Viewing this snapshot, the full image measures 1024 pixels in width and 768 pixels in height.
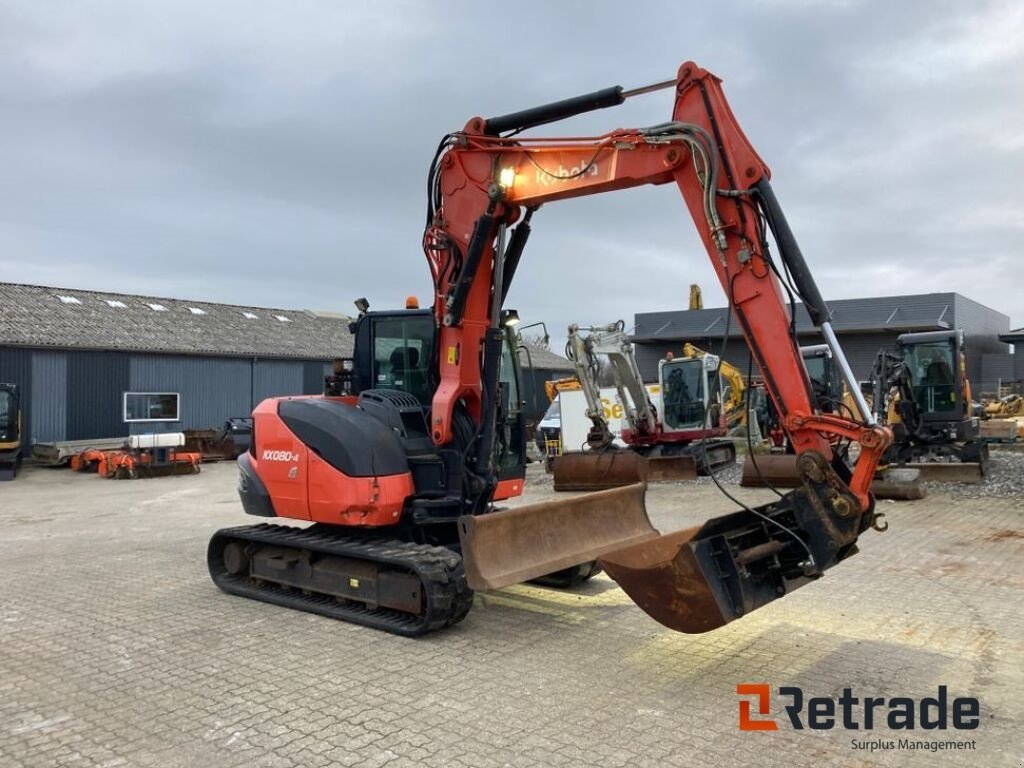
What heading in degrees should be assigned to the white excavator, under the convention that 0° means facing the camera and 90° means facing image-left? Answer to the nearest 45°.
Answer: approximately 45°

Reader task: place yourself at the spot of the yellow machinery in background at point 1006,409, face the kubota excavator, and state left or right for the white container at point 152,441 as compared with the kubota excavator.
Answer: right

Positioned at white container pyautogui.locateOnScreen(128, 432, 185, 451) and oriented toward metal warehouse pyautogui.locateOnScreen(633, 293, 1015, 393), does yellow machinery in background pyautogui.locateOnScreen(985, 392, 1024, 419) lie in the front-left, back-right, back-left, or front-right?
front-right

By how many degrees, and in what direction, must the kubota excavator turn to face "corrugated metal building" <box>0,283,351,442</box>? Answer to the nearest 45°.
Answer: approximately 180°

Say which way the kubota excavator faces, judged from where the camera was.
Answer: facing the viewer and to the right of the viewer

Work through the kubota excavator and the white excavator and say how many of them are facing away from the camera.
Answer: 0

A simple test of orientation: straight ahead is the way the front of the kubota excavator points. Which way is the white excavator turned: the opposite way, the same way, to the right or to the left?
to the right

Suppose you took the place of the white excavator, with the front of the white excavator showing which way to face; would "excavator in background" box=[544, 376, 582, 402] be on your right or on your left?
on your right

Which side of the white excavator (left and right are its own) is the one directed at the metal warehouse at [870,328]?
back

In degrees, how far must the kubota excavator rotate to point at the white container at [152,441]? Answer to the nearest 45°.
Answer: approximately 180°

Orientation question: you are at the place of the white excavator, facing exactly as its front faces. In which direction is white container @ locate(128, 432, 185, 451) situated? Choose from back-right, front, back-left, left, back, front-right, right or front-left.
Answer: front-right

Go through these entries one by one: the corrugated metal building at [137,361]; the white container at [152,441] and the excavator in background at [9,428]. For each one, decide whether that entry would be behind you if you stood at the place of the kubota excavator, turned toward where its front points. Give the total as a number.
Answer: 3

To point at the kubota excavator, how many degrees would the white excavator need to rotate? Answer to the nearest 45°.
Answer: approximately 45° to its left

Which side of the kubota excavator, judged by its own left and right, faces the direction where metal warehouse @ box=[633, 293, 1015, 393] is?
left
